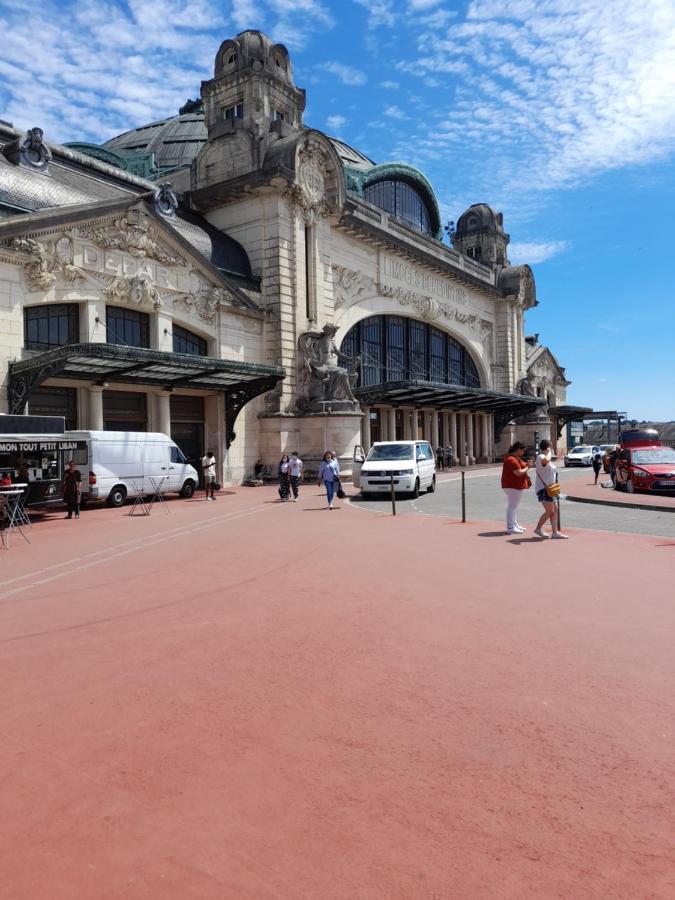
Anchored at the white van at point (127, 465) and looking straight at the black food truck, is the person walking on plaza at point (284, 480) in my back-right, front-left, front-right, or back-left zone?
back-left

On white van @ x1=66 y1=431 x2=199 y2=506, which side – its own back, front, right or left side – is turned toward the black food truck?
back

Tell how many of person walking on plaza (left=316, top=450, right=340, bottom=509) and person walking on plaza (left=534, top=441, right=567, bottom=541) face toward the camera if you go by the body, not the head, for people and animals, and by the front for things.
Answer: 1

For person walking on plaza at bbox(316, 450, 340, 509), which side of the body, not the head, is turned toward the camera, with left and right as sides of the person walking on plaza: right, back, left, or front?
front

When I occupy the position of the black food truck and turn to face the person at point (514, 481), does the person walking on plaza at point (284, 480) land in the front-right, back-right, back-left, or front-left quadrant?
front-left

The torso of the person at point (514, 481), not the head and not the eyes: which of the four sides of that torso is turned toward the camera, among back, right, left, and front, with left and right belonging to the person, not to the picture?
right

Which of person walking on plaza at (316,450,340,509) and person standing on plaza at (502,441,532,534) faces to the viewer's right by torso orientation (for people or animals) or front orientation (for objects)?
person standing on plaza at (502,441,532,534)

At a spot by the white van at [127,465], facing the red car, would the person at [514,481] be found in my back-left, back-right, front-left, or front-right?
front-right
